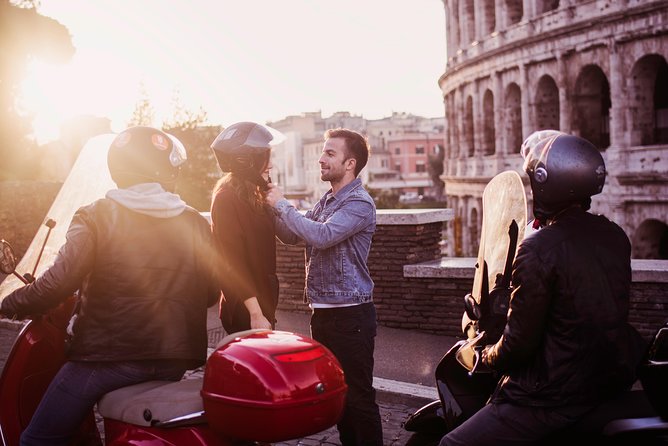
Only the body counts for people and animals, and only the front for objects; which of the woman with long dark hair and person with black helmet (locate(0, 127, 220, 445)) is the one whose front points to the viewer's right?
the woman with long dark hair

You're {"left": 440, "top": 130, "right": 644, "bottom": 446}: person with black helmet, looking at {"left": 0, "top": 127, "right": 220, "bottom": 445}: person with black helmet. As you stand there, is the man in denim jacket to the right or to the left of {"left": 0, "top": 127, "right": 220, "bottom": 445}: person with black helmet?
right

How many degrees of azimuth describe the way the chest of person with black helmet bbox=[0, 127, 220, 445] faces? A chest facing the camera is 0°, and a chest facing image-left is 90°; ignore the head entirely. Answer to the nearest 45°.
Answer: approximately 135°

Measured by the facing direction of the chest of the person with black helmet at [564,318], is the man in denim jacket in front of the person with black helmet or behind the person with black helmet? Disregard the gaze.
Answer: in front

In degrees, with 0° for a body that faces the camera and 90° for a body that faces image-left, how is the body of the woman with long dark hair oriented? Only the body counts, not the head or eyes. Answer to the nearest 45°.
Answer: approximately 270°

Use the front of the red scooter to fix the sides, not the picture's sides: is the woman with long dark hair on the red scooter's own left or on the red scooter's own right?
on the red scooter's own right

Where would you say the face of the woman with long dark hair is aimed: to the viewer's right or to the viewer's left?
to the viewer's right

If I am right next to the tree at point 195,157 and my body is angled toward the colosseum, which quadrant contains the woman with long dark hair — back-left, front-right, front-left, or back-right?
front-right

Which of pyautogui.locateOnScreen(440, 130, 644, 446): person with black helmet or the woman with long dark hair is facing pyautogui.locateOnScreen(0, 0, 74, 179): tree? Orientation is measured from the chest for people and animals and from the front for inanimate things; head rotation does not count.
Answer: the person with black helmet

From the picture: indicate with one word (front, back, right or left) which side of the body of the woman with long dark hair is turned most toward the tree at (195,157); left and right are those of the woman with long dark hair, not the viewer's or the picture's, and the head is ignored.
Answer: left

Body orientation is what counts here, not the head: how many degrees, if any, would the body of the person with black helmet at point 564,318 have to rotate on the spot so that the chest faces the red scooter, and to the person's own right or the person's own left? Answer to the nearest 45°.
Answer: approximately 45° to the person's own left

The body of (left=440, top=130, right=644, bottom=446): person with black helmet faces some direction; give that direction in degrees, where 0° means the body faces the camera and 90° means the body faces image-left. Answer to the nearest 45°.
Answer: approximately 135°

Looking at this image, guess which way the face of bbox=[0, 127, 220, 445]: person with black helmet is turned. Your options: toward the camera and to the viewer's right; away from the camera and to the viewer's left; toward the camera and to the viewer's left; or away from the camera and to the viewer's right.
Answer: away from the camera and to the viewer's right

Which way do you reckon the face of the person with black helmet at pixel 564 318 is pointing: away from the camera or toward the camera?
away from the camera

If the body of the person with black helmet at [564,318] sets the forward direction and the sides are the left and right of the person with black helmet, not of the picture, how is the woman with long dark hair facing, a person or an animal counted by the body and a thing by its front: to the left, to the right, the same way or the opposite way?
to the right

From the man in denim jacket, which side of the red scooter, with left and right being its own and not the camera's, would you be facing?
right

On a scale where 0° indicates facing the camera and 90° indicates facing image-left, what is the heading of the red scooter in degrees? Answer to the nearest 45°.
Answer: approximately 135°
